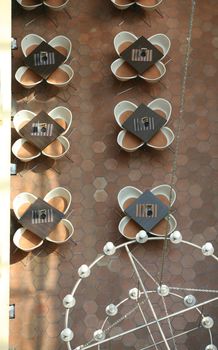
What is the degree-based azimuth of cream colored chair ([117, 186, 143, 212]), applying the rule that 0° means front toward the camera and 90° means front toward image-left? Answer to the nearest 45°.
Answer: approximately 315°

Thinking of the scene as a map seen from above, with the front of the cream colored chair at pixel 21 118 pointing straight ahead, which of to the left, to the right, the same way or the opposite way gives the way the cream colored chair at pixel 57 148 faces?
the opposite way

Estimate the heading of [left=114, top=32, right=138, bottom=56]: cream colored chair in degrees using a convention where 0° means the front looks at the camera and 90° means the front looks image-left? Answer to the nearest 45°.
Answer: approximately 315°

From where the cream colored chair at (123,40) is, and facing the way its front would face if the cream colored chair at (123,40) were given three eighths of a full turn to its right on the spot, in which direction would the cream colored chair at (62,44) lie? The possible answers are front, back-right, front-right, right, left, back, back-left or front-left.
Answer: front

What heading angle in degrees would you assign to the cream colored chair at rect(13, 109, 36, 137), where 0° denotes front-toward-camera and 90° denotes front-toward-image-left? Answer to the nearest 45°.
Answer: approximately 315°

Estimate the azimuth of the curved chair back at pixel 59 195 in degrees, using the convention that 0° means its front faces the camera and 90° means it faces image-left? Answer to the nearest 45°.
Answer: approximately 45°

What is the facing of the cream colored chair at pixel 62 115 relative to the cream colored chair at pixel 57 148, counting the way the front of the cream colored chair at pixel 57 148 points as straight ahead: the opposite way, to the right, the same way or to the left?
to the left

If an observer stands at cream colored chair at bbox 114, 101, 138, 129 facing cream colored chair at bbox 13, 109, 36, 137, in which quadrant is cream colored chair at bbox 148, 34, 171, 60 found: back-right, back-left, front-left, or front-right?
back-right

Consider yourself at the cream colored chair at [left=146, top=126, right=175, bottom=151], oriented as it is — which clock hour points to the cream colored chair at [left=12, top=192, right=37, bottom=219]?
the cream colored chair at [left=12, top=192, right=37, bottom=219] is roughly at 10 o'clock from the cream colored chair at [left=146, top=126, right=175, bottom=151].
